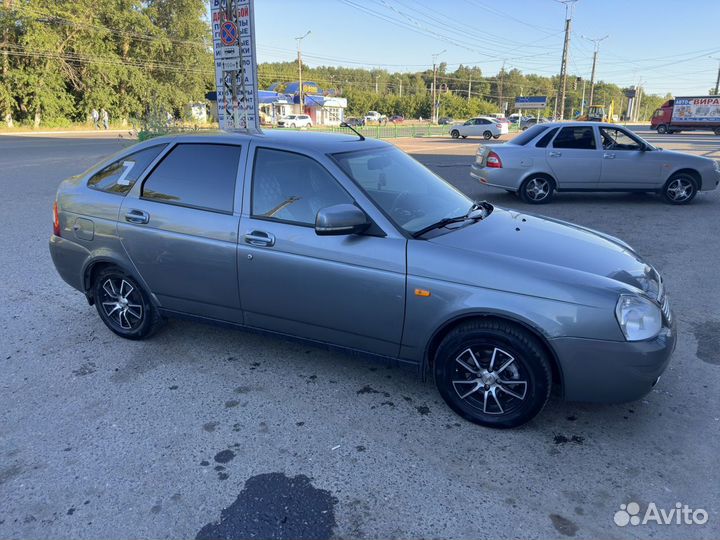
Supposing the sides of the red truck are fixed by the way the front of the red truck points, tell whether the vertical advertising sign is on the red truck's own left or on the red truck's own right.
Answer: on the red truck's own left

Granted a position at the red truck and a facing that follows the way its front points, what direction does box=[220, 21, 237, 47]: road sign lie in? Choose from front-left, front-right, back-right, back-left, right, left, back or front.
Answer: left

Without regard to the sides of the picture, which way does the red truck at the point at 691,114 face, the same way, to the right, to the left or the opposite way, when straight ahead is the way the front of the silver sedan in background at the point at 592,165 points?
the opposite way

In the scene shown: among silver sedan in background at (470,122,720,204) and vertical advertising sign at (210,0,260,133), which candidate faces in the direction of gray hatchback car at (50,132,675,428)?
the vertical advertising sign

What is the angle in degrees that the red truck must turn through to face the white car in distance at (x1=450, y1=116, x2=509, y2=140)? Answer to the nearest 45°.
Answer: approximately 45° to its left

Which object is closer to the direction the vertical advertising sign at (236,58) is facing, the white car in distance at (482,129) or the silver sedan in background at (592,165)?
the silver sedan in background

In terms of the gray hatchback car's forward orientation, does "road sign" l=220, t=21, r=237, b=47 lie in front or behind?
behind

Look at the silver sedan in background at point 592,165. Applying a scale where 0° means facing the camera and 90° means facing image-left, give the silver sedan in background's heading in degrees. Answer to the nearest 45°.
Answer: approximately 270°

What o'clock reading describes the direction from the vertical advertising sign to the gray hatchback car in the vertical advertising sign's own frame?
The gray hatchback car is roughly at 12 o'clock from the vertical advertising sign.

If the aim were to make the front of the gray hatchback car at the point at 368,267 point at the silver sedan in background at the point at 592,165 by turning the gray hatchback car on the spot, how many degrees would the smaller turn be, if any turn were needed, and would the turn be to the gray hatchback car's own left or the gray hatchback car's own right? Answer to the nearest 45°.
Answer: approximately 90° to the gray hatchback car's own left

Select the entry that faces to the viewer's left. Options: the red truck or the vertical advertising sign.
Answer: the red truck

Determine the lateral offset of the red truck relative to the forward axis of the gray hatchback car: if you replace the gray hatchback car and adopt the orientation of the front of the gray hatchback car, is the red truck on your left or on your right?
on your left

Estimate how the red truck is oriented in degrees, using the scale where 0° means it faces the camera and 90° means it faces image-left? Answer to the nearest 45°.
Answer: approximately 90°

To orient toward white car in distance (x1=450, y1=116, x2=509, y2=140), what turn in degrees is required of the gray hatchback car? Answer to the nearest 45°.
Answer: approximately 135° to its left

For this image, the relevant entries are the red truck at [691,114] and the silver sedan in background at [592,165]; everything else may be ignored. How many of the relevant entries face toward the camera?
0
